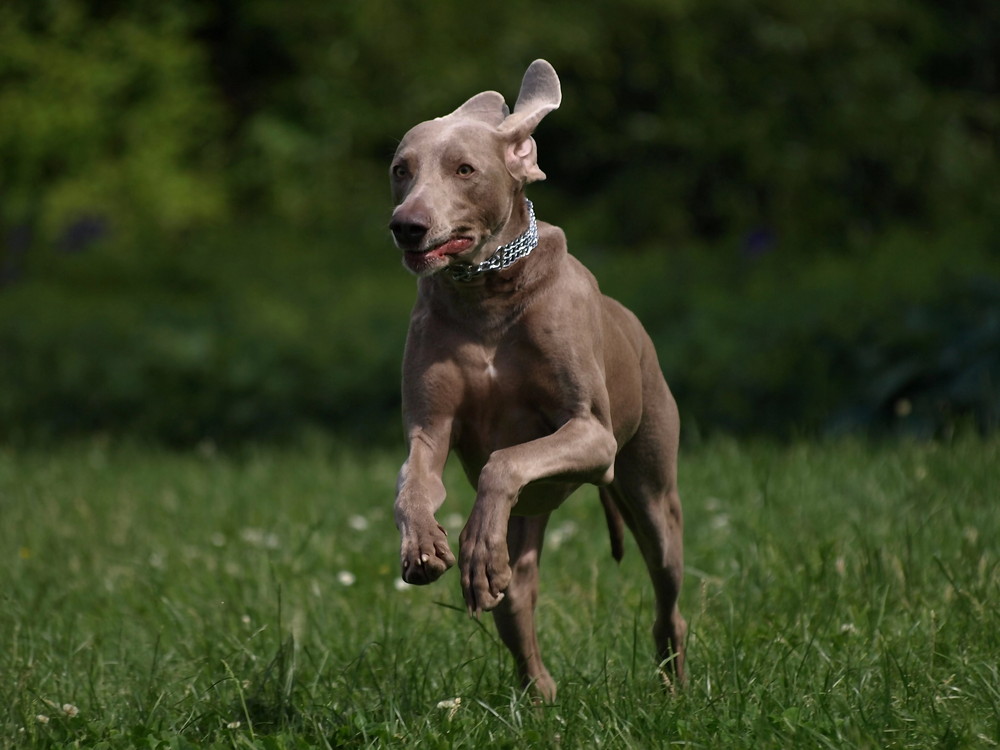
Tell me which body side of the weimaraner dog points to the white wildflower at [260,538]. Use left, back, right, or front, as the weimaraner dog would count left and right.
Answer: right

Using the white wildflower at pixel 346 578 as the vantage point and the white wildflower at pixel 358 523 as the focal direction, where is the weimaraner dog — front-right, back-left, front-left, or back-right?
back-right

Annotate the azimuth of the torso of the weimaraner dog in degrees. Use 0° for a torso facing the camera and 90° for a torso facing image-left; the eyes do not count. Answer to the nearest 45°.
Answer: approximately 45°

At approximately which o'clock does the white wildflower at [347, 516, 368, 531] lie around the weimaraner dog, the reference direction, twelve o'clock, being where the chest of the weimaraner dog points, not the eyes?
The white wildflower is roughly at 4 o'clock from the weimaraner dog.
